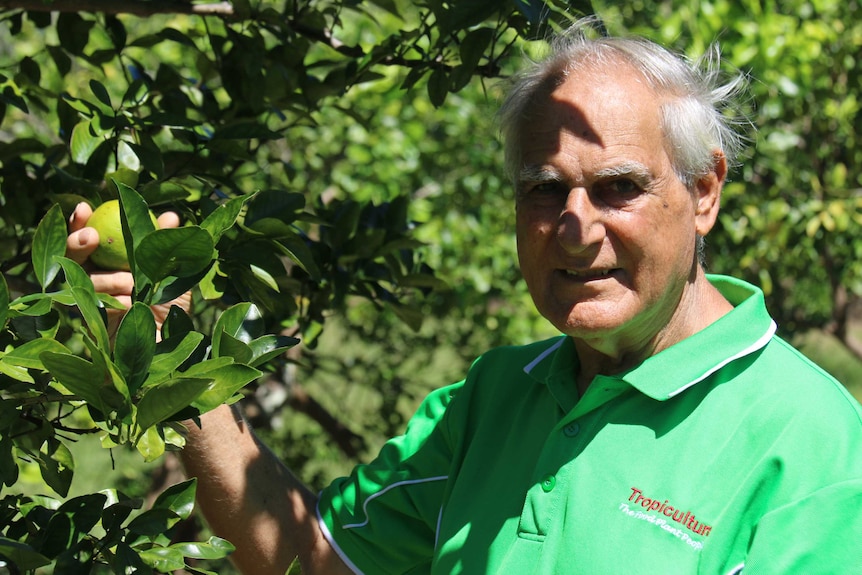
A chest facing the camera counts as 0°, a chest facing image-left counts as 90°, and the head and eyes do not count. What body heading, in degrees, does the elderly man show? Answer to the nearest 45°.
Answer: approximately 45°
